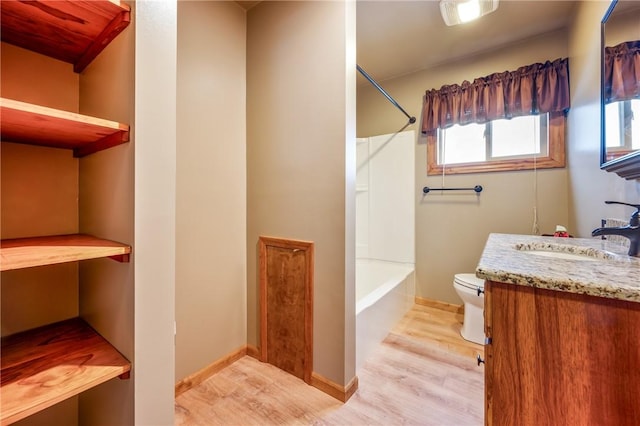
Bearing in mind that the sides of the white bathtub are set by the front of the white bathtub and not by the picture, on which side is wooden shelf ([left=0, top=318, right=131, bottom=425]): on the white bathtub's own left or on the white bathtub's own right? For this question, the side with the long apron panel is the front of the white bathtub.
on the white bathtub's own right

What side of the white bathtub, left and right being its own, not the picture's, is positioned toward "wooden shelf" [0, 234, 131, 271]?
right

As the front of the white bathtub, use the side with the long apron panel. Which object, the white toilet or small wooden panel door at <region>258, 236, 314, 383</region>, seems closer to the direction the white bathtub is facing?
the white toilet

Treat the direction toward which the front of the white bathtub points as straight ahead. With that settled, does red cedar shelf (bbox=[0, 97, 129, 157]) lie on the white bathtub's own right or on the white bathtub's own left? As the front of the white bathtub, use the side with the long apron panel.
on the white bathtub's own right

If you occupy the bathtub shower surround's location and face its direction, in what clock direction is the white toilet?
The white toilet is roughly at 12 o'clock from the bathtub shower surround.

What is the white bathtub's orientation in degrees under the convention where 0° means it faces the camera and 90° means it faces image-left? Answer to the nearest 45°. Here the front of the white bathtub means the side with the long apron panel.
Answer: approximately 315°

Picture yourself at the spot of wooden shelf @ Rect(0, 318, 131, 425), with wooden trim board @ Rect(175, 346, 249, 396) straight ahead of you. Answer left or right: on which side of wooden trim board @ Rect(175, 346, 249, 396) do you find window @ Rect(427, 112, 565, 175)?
right

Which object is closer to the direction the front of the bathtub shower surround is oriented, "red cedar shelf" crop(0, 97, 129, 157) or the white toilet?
the white toilet

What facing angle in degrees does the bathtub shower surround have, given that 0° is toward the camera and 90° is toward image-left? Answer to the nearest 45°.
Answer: approximately 315°
